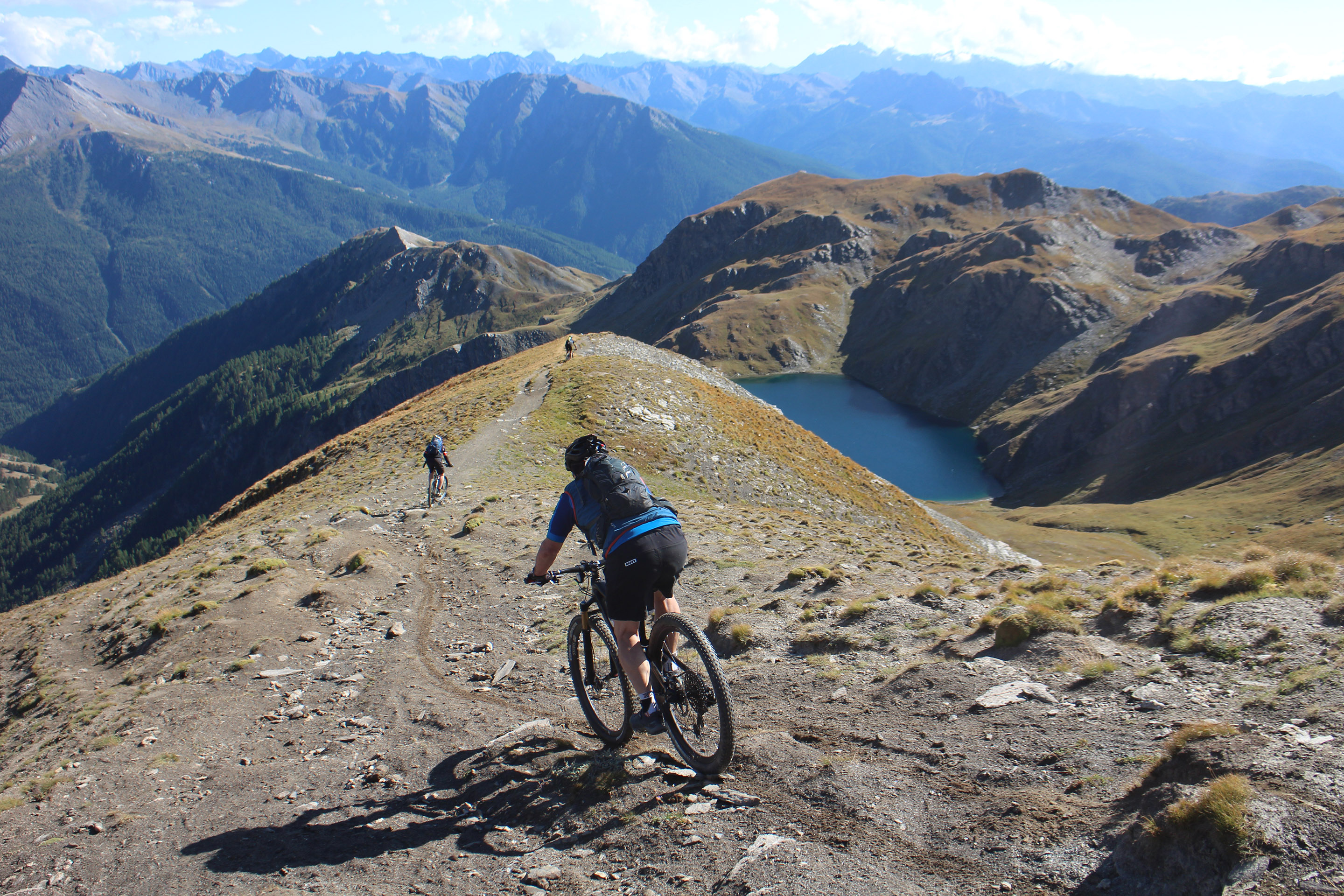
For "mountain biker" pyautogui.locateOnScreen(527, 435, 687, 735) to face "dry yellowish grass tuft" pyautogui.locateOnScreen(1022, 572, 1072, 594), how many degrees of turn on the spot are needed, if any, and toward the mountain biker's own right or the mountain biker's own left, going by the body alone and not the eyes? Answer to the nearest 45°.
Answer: approximately 90° to the mountain biker's own right

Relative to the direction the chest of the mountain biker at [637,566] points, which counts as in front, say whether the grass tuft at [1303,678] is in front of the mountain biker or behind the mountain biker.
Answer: behind

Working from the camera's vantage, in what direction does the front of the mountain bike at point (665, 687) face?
facing away from the viewer and to the left of the viewer

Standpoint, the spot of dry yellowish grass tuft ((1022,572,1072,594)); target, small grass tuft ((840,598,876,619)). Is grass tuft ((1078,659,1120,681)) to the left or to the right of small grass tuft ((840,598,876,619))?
left

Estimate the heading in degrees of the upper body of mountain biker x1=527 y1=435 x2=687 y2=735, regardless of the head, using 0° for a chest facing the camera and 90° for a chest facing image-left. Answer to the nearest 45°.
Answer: approximately 135°

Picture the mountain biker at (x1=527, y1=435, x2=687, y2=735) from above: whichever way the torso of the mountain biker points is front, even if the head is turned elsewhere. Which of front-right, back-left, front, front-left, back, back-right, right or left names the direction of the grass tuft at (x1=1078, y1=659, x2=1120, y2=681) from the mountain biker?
back-right

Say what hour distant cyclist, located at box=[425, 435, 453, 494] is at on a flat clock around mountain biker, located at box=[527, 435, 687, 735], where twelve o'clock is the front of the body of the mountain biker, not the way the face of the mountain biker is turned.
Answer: The distant cyclist is roughly at 1 o'clock from the mountain biker.
